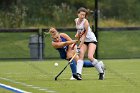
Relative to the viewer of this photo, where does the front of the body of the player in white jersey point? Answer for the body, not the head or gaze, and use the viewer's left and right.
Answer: facing the viewer and to the left of the viewer
